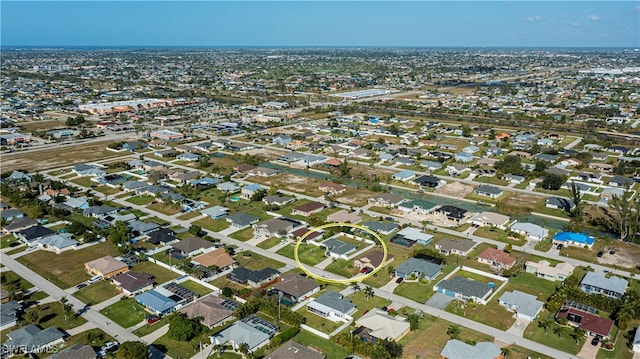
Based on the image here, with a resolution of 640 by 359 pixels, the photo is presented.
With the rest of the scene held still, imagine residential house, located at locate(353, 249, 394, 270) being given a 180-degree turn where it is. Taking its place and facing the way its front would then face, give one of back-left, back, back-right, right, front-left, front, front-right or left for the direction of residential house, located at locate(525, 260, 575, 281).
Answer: front-right

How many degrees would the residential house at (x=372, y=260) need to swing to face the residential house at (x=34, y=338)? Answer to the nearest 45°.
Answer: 0° — it already faces it

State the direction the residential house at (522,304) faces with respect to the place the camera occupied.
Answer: facing the viewer and to the left of the viewer

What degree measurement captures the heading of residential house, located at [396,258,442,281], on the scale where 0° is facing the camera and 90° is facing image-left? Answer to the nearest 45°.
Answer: approximately 45°

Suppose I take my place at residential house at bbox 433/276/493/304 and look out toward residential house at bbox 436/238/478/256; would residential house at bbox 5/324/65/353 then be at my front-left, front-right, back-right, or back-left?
back-left

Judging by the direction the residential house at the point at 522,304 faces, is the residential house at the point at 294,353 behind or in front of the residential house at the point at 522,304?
in front

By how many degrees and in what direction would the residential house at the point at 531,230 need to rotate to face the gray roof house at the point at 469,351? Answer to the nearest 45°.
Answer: approximately 45° to its left

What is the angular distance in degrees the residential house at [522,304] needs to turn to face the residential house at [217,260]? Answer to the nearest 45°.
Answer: approximately 45° to its right

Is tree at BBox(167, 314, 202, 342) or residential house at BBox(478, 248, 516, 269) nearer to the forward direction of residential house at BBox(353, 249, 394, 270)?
the tree

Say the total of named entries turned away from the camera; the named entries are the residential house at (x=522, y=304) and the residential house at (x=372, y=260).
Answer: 0
